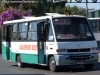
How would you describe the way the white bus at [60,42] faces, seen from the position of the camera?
facing the viewer and to the right of the viewer

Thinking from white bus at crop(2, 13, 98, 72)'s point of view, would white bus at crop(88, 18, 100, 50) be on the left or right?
on its left
